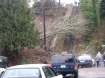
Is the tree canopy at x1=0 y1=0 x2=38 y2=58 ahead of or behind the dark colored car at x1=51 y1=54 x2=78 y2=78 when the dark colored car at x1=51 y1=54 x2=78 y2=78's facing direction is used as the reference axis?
ahead

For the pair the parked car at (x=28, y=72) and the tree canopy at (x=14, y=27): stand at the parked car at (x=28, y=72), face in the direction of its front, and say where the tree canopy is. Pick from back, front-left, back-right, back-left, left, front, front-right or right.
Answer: front-left

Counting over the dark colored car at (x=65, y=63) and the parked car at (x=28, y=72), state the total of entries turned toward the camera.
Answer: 0

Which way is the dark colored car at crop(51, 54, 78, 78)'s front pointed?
away from the camera

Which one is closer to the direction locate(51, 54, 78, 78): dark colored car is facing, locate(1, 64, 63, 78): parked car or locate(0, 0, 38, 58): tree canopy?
the tree canopy

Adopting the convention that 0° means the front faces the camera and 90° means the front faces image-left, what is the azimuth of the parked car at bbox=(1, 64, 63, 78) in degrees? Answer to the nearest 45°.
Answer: approximately 225°
